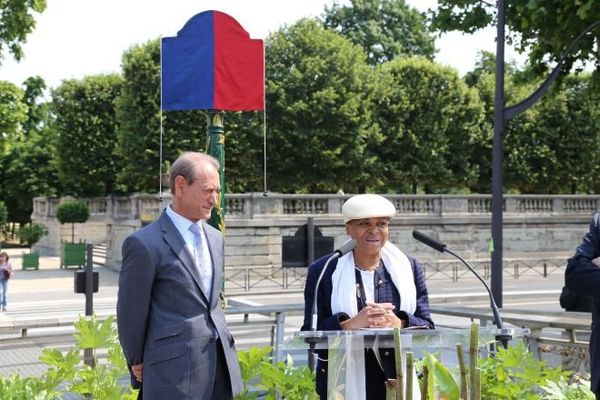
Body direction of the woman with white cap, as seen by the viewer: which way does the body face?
toward the camera

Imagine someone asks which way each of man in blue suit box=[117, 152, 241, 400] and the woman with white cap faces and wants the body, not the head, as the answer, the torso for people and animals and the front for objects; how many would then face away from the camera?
0

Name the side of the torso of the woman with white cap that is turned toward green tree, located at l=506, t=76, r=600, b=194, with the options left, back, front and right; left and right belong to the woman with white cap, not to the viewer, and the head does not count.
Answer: back

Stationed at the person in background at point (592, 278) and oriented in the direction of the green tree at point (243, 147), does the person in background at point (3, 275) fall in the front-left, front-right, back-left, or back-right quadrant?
front-left

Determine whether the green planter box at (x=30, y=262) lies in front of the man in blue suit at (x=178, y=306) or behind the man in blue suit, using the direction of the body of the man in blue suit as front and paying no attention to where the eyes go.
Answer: behind

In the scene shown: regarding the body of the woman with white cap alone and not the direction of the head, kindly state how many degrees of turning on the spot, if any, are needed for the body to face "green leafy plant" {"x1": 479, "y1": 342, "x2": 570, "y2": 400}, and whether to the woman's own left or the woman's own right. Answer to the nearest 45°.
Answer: approximately 90° to the woman's own left

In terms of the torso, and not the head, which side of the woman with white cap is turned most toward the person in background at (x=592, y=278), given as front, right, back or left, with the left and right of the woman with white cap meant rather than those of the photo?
left

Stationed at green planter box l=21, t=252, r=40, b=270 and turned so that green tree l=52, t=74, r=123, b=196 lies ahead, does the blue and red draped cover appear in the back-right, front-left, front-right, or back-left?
back-right

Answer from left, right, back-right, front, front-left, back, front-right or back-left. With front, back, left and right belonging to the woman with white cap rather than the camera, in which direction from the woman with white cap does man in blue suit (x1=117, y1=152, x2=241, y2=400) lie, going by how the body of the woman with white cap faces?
right

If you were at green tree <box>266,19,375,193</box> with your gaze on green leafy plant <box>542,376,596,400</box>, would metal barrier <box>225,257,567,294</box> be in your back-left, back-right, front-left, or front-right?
front-left

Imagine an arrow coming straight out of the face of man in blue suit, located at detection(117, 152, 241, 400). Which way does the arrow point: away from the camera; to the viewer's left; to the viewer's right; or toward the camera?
to the viewer's right

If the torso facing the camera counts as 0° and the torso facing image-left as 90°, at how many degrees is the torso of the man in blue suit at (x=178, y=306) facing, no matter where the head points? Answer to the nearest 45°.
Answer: approximately 315°
